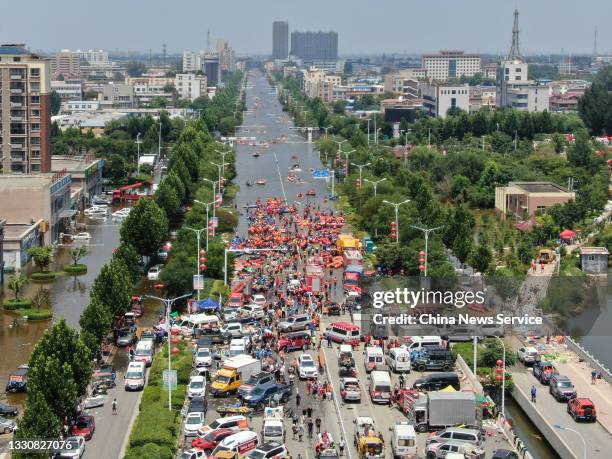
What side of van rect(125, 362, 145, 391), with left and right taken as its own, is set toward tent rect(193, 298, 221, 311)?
back

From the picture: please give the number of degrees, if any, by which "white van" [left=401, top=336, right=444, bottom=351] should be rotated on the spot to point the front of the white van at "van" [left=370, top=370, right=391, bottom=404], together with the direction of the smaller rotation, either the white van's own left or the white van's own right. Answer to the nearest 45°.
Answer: approximately 90° to the white van's own left

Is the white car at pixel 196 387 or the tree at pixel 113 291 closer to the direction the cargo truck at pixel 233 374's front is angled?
the white car

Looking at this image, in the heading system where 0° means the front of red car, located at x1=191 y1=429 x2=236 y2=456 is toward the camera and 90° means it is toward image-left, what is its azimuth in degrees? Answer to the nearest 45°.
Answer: approximately 45°

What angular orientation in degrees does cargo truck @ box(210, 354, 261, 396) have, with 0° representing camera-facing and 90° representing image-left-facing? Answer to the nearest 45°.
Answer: approximately 45°

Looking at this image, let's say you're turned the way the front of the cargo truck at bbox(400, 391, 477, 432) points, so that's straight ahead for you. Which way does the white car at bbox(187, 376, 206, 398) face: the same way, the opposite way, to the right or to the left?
to the left

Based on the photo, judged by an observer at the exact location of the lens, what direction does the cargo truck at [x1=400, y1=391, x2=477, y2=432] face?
facing to the left of the viewer
